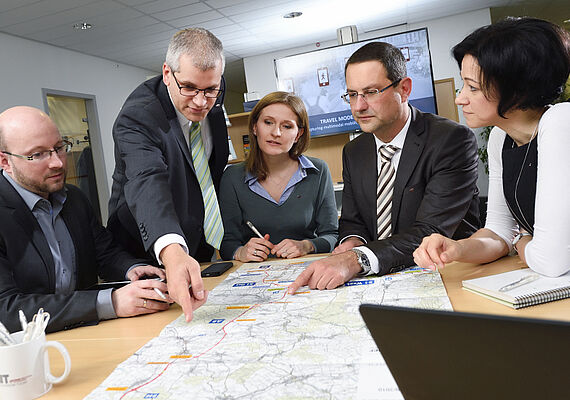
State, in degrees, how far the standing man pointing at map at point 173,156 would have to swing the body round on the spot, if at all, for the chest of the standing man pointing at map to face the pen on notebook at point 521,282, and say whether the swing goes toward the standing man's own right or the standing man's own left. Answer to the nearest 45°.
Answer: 0° — they already face it

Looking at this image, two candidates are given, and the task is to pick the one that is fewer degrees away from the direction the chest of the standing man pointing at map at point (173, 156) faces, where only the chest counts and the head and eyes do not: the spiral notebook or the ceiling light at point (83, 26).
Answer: the spiral notebook

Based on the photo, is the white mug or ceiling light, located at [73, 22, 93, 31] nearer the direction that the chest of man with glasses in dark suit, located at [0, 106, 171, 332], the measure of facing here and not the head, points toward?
the white mug

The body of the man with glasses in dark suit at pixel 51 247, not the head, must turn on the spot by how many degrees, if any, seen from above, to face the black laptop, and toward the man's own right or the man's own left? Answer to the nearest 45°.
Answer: approximately 45° to the man's own right

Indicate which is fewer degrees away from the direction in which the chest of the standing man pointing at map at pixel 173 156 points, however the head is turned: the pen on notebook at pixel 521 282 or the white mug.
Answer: the pen on notebook

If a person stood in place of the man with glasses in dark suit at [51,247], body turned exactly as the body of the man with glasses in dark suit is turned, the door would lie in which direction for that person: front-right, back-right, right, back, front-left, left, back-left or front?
back-left

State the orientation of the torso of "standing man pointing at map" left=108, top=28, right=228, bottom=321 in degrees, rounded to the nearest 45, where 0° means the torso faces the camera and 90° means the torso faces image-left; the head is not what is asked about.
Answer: approximately 315°

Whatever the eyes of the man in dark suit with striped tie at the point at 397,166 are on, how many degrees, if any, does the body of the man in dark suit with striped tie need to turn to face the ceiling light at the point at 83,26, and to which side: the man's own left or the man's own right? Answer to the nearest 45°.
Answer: approximately 90° to the man's own right
